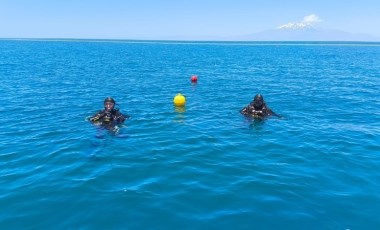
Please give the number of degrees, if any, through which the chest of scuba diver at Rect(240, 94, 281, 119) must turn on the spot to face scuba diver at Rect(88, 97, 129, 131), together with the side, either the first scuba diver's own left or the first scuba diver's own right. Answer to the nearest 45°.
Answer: approximately 45° to the first scuba diver's own right

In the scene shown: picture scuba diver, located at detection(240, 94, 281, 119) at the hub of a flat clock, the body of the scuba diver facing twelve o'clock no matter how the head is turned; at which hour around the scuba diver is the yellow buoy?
The yellow buoy is roughly at 4 o'clock from the scuba diver.

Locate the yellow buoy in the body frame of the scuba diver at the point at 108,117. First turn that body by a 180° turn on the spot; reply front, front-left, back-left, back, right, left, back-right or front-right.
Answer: front-right

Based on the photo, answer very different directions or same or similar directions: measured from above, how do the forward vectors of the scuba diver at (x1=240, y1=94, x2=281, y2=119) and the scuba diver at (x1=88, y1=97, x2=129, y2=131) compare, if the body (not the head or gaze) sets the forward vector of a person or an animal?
same or similar directions

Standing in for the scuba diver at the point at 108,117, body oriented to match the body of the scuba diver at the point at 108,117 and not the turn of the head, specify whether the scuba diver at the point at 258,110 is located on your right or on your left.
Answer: on your left

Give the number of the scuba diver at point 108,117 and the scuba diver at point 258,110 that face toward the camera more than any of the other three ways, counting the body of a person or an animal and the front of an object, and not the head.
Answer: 2

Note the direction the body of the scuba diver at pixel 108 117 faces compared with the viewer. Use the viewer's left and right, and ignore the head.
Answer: facing the viewer
